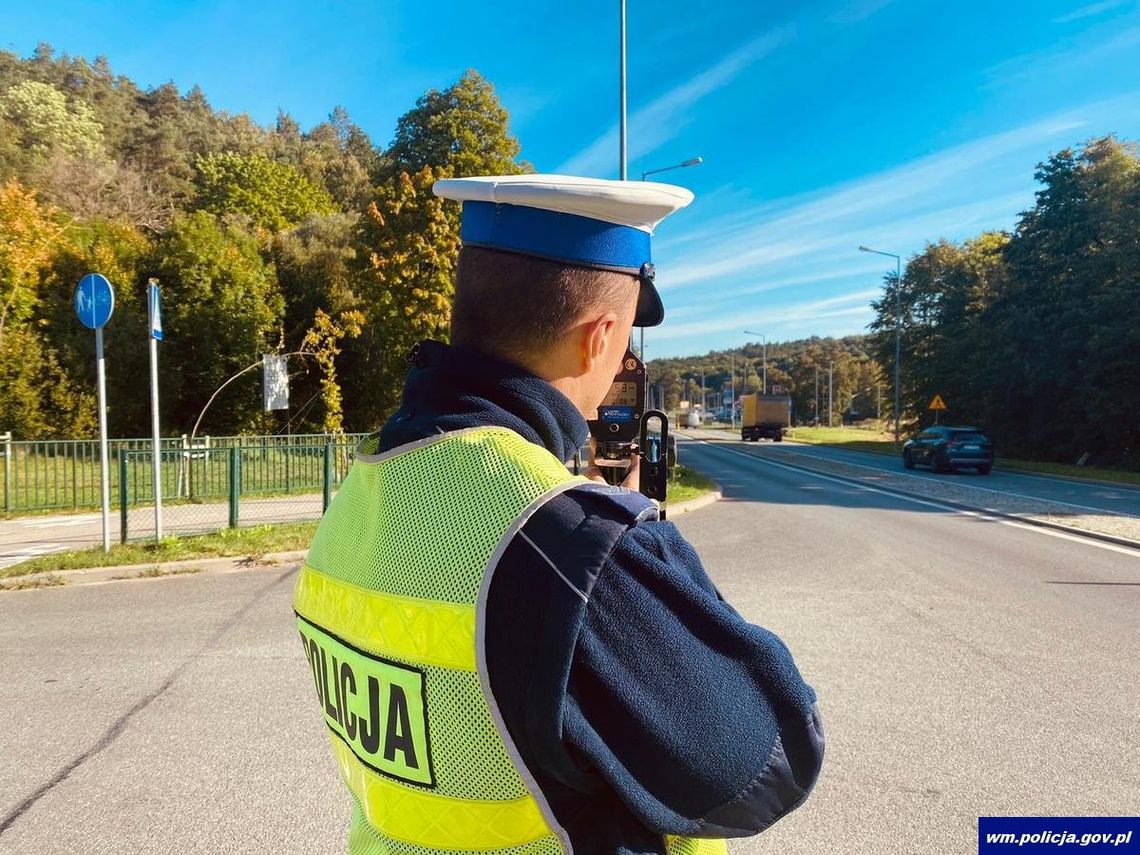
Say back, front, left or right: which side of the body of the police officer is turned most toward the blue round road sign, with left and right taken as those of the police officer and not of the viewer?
left

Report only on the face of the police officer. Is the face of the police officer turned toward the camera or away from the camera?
away from the camera

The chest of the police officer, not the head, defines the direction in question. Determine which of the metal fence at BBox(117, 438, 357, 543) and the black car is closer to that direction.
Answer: the black car

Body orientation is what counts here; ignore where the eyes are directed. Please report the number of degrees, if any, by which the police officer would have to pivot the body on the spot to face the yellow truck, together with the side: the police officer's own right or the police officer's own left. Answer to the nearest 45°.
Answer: approximately 45° to the police officer's own left

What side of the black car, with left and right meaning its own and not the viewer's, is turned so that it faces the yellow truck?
front

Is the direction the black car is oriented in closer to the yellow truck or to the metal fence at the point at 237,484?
the yellow truck

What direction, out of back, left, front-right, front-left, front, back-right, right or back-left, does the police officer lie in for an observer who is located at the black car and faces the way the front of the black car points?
back-left

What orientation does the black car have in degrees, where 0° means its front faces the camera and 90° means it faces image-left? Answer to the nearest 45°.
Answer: approximately 135°

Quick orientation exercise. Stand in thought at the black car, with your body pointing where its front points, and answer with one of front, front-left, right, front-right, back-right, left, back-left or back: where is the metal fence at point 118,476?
left

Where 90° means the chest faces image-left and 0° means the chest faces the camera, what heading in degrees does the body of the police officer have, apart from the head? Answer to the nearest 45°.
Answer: approximately 225°

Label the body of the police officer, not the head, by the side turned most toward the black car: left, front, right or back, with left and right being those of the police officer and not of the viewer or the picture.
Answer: front

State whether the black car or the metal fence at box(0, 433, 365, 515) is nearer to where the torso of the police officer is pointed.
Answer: the black car

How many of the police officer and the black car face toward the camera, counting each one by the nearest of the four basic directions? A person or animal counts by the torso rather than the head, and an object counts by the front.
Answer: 0
